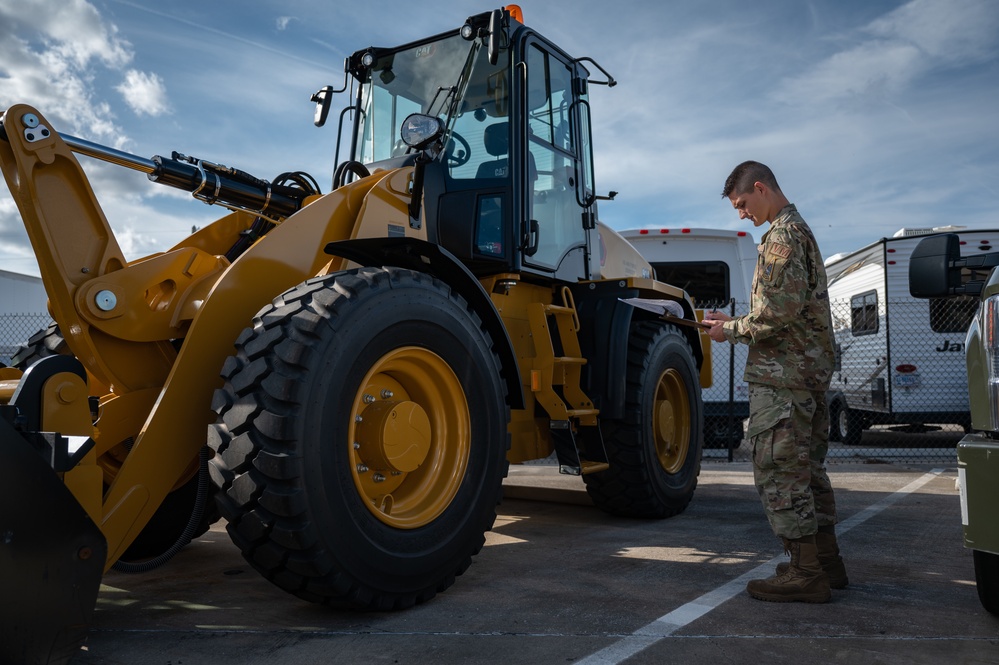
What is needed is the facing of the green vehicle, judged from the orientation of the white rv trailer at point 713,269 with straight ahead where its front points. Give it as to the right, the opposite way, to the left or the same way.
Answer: the opposite way

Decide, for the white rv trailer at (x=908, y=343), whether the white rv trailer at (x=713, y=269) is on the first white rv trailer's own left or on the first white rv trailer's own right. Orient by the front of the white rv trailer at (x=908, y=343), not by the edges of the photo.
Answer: on the first white rv trailer's own left

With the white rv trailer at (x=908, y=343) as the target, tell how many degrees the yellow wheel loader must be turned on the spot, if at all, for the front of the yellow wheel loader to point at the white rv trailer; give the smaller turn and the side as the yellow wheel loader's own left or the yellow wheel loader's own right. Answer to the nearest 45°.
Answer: approximately 180°

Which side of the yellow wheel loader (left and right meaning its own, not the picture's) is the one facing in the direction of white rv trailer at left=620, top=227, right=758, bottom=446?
back

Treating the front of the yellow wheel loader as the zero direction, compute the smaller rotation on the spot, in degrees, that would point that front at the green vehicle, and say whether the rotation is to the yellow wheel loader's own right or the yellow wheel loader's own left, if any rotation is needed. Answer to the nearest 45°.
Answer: approximately 135° to the yellow wheel loader's own left

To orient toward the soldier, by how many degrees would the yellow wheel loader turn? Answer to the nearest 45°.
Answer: approximately 135° to its left

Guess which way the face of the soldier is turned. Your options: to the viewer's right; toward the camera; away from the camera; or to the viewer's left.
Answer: to the viewer's left

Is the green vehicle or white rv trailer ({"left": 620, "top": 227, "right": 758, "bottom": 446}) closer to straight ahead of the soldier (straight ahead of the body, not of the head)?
the white rv trailer

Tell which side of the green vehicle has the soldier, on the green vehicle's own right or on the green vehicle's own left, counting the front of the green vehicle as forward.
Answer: on the green vehicle's own right

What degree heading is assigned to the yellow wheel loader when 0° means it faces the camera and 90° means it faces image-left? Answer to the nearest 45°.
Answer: approximately 45°

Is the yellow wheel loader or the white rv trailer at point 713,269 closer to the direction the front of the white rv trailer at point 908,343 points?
the white rv trailer
